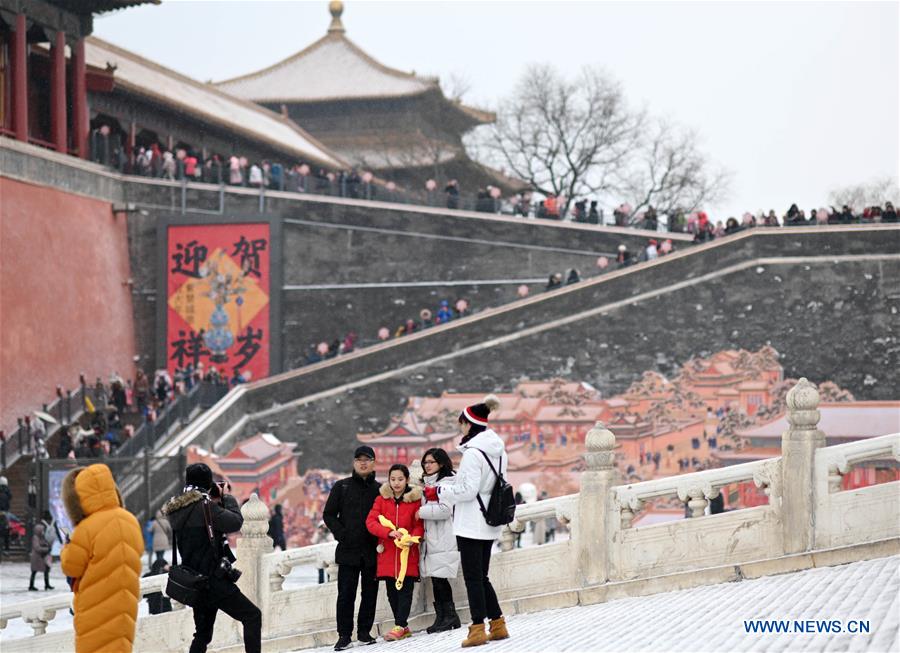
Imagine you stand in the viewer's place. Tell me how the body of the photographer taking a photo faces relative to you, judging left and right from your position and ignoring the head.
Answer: facing away from the viewer and to the right of the viewer

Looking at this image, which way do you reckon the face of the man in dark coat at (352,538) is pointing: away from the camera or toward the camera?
toward the camera

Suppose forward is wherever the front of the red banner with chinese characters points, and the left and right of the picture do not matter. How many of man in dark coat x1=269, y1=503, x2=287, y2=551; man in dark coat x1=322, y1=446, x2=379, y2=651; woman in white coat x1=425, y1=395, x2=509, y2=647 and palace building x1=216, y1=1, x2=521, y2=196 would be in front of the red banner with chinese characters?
3

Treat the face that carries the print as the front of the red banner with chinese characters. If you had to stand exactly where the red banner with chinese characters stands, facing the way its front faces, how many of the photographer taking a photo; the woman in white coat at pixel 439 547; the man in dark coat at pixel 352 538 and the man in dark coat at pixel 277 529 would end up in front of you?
4

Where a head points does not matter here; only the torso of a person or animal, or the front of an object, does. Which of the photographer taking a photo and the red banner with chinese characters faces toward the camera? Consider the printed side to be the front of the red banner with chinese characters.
the red banner with chinese characters

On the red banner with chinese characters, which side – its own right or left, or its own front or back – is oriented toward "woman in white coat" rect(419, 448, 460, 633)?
front

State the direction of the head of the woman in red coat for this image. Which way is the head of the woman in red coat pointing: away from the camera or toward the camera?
toward the camera

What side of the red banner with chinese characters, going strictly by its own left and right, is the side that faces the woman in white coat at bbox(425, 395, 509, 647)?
front

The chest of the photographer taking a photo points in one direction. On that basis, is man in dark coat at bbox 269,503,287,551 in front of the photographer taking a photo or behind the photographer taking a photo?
in front

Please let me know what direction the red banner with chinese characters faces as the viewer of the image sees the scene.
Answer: facing the viewer

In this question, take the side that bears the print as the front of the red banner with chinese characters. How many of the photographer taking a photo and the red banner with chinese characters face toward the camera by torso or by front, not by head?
1

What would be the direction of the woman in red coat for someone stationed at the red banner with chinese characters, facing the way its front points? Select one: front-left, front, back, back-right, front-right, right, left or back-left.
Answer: front

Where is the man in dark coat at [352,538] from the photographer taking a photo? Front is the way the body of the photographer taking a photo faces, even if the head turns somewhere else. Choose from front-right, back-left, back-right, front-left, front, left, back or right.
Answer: front

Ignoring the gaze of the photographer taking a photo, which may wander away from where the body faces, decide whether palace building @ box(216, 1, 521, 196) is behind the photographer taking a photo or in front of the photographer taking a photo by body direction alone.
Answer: in front

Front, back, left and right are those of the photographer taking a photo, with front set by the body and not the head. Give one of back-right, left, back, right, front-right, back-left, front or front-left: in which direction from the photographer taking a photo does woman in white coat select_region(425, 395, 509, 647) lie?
front-right
